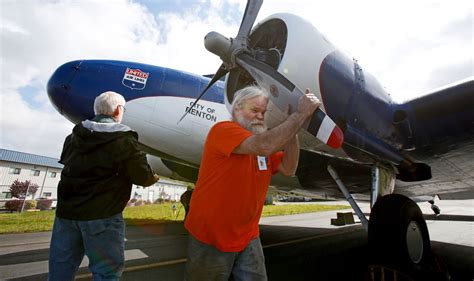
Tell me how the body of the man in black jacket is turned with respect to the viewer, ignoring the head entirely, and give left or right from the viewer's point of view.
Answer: facing away from the viewer and to the right of the viewer

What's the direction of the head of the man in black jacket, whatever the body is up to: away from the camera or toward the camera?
away from the camera

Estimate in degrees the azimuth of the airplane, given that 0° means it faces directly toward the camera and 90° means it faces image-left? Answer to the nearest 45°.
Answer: approximately 45°

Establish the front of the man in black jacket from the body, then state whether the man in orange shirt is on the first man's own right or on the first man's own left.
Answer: on the first man's own right

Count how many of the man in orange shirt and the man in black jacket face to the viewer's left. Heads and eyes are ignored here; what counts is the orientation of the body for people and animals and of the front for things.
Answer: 0

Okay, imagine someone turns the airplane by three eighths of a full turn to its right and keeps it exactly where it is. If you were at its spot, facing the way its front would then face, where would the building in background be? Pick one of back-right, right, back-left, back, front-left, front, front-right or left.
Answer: front-left

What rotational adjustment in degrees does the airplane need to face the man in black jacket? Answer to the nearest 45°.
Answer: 0° — it already faces them

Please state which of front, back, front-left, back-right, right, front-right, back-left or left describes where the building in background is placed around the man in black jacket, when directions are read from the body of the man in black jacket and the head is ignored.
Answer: front-left

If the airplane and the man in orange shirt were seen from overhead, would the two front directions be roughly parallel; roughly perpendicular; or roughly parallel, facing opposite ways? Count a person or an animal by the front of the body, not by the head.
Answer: roughly perpendicular

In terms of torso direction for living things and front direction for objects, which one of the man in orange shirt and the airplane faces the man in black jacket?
the airplane

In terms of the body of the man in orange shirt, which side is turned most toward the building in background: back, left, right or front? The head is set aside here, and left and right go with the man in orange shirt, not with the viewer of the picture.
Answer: back
